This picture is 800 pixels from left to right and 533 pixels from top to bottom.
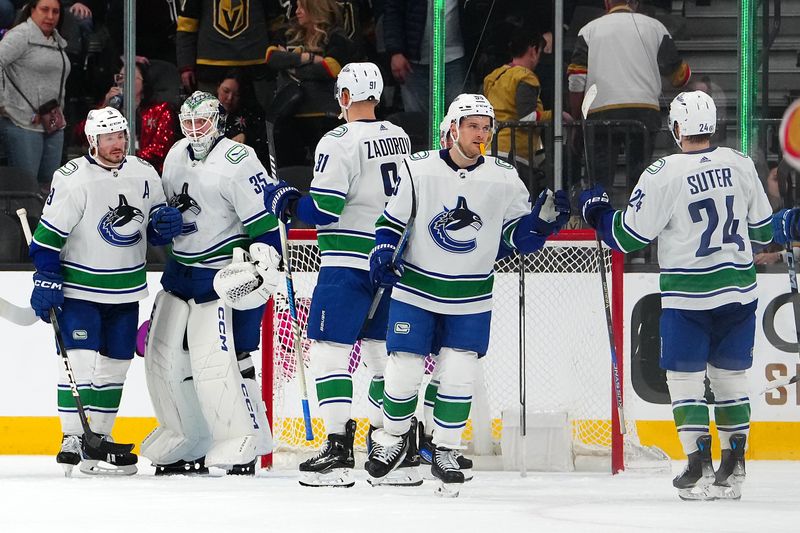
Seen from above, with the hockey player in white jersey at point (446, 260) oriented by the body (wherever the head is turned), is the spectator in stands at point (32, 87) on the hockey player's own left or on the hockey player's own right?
on the hockey player's own right

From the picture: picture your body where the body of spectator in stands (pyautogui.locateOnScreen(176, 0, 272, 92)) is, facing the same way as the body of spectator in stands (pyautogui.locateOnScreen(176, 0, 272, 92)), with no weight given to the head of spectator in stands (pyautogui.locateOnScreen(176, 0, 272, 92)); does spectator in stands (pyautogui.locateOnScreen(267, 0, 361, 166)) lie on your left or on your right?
on your left

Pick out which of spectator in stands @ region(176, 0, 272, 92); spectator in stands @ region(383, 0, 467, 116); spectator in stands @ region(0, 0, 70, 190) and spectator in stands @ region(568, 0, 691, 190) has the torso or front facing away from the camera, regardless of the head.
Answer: spectator in stands @ region(568, 0, 691, 190)

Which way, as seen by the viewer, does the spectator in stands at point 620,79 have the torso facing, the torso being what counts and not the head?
away from the camera

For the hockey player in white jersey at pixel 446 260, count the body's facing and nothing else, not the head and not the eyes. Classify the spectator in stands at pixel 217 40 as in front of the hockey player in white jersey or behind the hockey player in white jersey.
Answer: behind

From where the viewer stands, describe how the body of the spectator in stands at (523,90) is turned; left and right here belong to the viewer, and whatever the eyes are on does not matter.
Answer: facing away from the viewer and to the right of the viewer

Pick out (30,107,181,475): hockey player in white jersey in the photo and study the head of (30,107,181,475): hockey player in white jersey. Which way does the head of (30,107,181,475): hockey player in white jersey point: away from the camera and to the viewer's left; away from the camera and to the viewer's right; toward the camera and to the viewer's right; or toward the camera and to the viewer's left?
toward the camera and to the viewer's right

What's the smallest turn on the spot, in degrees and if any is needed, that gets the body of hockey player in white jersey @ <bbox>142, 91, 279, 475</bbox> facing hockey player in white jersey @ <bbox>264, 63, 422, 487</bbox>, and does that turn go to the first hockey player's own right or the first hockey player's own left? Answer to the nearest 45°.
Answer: approximately 90° to the first hockey player's own left

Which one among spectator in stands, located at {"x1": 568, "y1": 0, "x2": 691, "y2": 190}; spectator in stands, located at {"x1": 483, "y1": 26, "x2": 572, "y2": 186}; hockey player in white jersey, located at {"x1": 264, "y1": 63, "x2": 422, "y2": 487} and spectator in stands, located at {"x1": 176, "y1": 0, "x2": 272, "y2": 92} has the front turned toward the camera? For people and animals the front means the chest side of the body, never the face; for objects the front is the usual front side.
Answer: spectator in stands, located at {"x1": 176, "y1": 0, "x2": 272, "y2": 92}

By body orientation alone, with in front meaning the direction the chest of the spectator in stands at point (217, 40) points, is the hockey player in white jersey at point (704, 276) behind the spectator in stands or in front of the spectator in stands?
in front
